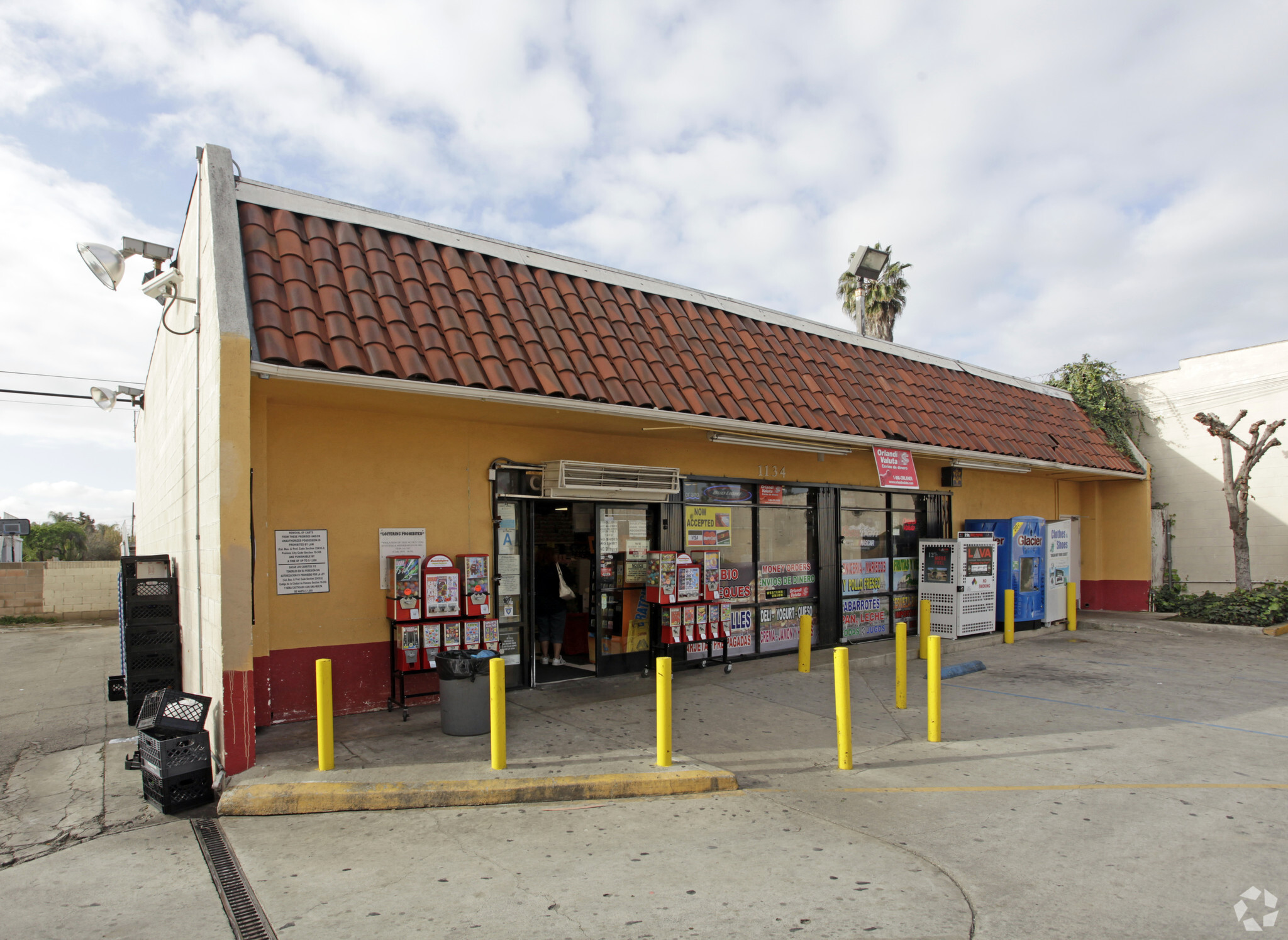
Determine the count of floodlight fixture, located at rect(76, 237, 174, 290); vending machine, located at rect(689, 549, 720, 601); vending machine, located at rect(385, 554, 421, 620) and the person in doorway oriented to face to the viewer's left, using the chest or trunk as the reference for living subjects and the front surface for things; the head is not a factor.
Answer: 1

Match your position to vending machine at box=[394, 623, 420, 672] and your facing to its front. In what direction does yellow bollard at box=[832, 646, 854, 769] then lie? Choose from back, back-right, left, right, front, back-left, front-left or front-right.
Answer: front-left

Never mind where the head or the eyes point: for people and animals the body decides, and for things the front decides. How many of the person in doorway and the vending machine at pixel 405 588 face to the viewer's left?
0

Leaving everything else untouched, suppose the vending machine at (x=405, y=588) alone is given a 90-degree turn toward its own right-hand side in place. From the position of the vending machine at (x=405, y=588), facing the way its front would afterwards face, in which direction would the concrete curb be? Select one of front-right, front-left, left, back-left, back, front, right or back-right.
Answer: front-left

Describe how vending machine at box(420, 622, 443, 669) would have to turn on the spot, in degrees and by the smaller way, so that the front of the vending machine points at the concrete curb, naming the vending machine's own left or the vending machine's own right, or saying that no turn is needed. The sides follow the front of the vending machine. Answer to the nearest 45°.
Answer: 0° — it already faces it

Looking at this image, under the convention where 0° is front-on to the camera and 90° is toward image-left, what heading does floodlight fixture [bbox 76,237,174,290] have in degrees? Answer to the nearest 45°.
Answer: approximately 90°

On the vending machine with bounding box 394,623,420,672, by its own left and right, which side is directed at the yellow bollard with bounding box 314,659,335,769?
front

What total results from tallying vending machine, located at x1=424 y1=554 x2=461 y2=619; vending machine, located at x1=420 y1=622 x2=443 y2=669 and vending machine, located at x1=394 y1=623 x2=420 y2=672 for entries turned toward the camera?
3

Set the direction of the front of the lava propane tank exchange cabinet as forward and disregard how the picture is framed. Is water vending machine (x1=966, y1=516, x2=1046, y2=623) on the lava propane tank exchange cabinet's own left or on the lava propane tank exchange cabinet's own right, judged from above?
on the lava propane tank exchange cabinet's own left
